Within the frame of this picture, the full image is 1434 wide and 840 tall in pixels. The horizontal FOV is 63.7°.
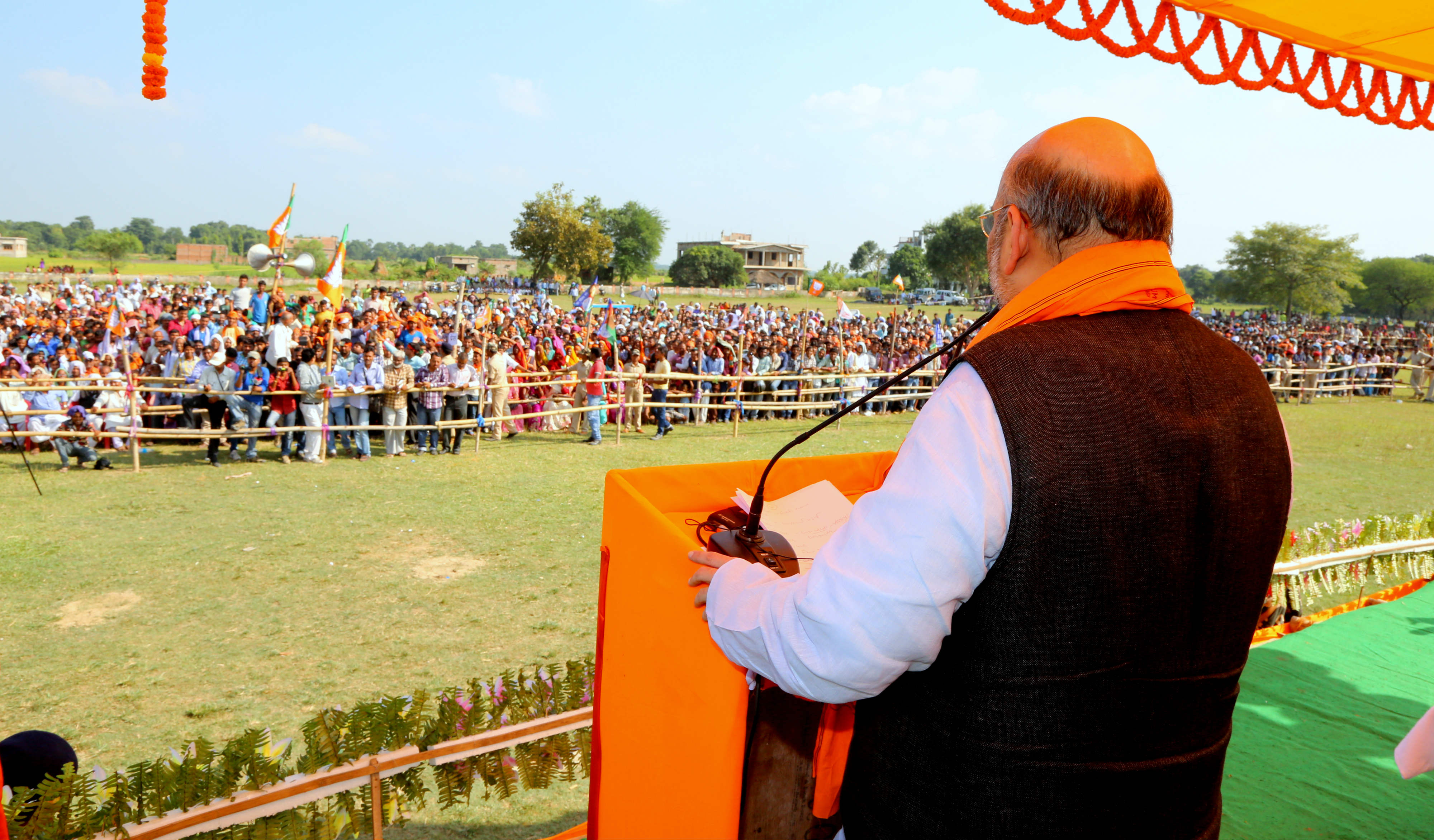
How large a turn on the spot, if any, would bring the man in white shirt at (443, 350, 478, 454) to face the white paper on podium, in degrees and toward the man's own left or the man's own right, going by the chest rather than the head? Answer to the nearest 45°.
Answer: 0° — they already face it

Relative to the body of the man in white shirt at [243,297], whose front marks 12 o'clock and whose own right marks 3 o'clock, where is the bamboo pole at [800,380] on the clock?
The bamboo pole is roughly at 10 o'clock from the man in white shirt.

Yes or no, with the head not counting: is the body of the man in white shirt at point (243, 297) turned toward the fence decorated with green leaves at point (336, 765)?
yes

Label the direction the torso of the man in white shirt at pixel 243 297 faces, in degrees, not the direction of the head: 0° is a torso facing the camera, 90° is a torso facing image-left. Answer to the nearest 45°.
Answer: approximately 0°

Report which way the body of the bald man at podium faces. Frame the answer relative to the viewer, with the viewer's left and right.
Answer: facing away from the viewer and to the left of the viewer

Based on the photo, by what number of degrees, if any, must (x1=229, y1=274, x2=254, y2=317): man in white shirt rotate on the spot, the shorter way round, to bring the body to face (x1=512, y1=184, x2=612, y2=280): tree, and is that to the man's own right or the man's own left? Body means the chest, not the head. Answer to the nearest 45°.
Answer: approximately 135° to the man's own left

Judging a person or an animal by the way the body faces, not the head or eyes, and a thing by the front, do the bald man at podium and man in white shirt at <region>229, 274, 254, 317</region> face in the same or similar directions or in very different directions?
very different directions

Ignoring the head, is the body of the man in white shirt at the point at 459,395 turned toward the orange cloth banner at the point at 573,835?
yes

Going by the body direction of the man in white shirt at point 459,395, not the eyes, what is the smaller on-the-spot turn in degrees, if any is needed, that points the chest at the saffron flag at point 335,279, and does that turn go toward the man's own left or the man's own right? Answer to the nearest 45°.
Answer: approximately 90° to the man's own right

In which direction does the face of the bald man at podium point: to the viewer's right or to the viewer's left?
to the viewer's left

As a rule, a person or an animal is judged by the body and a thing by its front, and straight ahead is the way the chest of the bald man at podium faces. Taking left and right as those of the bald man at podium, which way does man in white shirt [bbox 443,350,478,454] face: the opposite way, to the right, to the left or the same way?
the opposite way

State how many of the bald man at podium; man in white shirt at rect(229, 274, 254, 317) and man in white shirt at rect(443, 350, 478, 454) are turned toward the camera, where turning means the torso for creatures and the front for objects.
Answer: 2

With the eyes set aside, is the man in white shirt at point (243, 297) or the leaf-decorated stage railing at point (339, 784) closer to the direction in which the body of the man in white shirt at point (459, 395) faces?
the leaf-decorated stage railing

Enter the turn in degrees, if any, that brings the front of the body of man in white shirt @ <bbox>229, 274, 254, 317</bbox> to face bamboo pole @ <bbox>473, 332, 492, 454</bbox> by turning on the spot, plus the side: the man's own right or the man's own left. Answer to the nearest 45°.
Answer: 0° — they already face it

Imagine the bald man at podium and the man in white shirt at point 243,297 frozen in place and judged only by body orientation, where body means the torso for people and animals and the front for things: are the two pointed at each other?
yes
